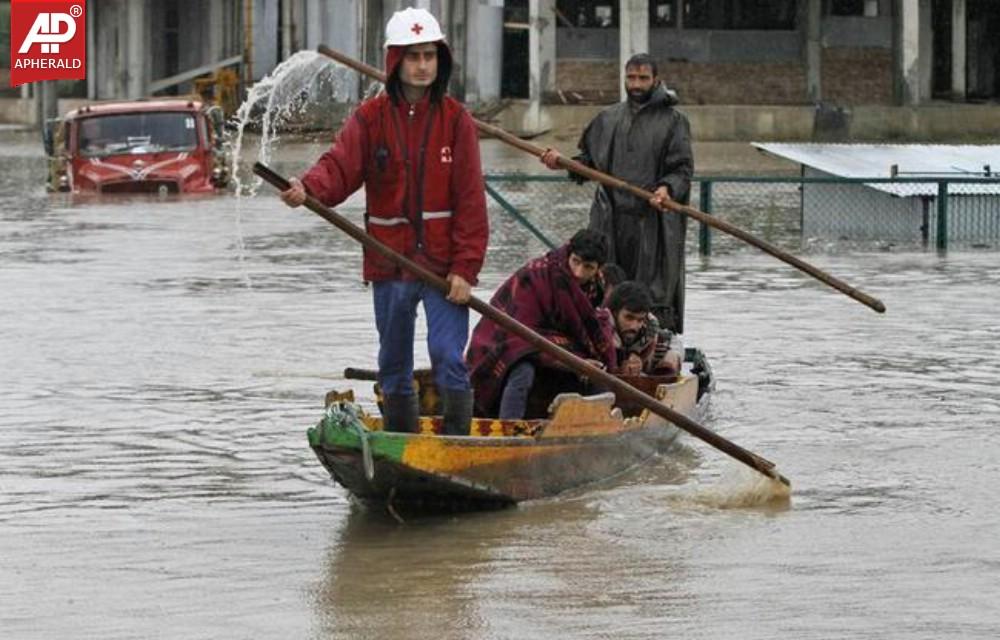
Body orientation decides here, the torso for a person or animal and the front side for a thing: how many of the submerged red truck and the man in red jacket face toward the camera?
2

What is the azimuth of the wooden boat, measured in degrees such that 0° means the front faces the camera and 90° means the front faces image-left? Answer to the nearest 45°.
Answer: approximately 45°

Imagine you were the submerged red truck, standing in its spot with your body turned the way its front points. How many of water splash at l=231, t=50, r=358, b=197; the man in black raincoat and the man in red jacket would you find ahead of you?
3

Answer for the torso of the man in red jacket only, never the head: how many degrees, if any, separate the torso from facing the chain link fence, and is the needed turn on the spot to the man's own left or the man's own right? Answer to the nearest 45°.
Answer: approximately 180°

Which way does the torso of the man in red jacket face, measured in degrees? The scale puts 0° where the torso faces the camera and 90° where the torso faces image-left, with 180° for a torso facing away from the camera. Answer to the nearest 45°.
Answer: approximately 0°

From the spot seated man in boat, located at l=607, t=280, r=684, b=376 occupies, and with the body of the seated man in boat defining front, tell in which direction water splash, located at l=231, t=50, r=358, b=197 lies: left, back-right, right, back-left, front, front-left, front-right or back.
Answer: back-right

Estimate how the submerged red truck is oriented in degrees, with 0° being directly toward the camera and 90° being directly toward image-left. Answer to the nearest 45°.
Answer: approximately 0°

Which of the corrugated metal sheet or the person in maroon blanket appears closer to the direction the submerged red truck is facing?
the person in maroon blanket

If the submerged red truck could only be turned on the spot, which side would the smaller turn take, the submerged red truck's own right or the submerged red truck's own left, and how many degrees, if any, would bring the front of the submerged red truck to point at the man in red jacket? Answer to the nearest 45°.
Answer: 0° — it already faces them

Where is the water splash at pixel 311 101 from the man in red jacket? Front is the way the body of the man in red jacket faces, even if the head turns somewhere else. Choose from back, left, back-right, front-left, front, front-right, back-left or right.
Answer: back
